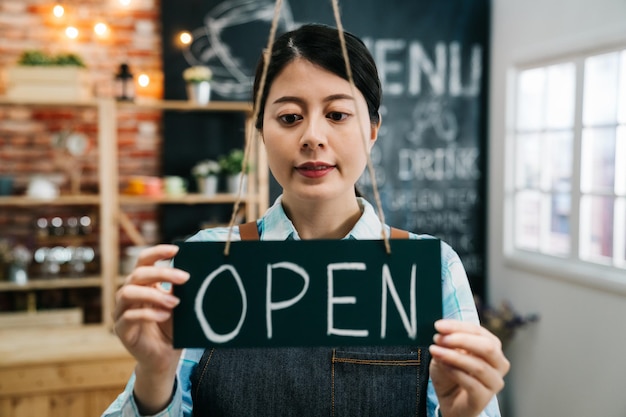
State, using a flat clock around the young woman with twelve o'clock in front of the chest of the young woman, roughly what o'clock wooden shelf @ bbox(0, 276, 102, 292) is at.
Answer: The wooden shelf is roughly at 5 o'clock from the young woman.

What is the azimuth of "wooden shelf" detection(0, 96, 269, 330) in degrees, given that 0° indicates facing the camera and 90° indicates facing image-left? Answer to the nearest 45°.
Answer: approximately 0°

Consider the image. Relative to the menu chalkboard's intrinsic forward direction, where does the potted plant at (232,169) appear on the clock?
The potted plant is roughly at 2 o'clock from the menu chalkboard.

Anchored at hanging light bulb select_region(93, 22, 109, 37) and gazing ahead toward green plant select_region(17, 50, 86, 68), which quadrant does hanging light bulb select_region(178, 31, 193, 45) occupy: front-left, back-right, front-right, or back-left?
back-left

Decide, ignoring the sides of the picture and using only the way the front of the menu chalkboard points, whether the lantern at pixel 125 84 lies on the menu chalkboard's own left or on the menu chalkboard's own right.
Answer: on the menu chalkboard's own right

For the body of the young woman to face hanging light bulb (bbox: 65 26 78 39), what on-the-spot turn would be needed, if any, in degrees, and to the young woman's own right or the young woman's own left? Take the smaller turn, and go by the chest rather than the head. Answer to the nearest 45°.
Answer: approximately 135° to the young woman's own right

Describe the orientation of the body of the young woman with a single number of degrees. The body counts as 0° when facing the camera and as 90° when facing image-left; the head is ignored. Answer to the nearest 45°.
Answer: approximately 0°
